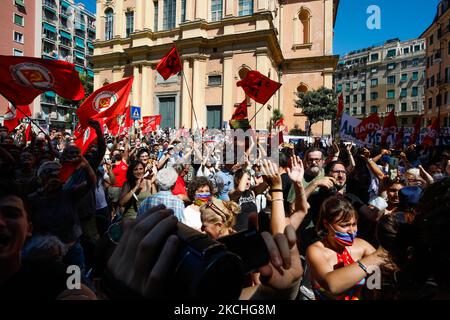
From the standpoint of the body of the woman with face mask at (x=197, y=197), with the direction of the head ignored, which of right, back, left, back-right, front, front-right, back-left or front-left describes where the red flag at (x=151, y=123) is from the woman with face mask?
back-left

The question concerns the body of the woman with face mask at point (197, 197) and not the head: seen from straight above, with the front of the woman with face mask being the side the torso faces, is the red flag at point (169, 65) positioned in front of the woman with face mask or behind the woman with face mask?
behind

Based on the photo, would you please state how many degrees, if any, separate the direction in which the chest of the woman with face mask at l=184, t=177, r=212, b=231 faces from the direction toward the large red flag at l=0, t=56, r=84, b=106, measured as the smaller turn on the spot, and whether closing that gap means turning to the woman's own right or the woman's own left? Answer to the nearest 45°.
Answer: approximately 180°

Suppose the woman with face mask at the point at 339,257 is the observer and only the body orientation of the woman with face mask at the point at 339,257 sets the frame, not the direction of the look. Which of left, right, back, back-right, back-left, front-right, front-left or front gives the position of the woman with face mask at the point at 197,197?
back

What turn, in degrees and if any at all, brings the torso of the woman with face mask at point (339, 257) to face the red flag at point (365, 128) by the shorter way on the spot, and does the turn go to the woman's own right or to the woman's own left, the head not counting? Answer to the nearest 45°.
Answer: approximately 135° to the woman's own left

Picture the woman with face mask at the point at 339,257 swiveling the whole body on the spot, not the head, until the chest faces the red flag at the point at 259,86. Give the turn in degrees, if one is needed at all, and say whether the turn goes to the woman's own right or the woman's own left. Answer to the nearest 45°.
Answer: approximately 135° to the woman's own left

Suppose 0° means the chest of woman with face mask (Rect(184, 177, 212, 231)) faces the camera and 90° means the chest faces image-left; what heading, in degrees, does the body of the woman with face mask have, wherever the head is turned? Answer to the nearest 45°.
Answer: approximately 315°

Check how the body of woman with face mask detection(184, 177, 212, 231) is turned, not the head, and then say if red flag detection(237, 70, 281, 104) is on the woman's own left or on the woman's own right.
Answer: on the woman's own left

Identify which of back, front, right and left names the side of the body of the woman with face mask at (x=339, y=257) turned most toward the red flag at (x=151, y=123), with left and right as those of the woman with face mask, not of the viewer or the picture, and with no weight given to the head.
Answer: back

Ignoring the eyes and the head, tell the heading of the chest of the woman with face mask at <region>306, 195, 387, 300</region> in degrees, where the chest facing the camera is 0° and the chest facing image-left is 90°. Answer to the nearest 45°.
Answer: approximately 315°

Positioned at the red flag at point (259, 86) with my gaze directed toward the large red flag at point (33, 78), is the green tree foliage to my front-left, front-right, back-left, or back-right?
back-right
